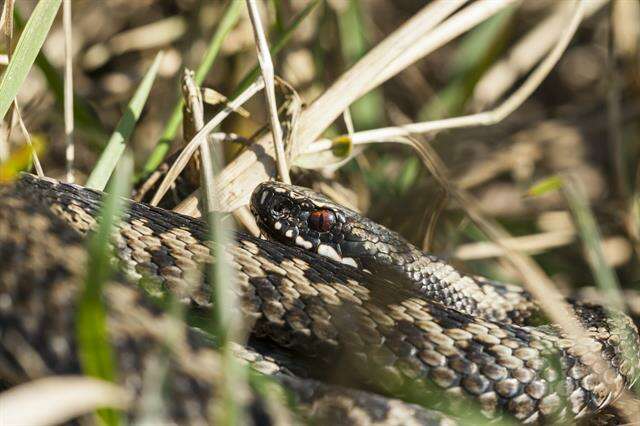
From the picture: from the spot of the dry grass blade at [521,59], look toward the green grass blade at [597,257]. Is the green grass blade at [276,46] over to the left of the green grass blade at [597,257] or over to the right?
right

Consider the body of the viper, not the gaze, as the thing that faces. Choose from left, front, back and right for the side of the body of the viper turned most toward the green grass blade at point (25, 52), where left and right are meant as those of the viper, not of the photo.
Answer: front

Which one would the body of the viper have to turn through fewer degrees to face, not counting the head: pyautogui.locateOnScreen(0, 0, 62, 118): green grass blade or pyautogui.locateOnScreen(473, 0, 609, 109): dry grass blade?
the green grass blade

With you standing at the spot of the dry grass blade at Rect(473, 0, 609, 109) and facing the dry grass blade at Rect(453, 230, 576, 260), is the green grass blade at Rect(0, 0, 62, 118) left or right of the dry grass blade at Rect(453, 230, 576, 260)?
right

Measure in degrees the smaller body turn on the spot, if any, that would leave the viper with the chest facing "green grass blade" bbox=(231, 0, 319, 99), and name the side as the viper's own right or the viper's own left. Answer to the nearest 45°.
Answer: approximately 45° to the viper's own right

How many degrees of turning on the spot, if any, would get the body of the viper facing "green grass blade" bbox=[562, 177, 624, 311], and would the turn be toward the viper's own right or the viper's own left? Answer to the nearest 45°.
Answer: approximately 135° to the viper's own right

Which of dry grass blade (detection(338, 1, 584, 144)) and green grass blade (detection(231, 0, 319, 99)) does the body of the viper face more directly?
the green grass blade

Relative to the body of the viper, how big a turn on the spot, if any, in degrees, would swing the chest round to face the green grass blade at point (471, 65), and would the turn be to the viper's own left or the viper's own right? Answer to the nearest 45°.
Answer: approximately 90° to the viper's own right

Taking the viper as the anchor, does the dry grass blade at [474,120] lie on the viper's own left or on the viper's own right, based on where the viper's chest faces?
on the viper's own right

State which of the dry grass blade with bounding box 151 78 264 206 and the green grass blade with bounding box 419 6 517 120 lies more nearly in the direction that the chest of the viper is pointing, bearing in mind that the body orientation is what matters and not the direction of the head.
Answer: the dry grass blade

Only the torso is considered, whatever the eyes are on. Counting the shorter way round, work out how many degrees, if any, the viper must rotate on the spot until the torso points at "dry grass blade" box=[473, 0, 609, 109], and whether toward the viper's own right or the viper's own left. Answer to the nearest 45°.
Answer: approximately 90° to the viper's own right

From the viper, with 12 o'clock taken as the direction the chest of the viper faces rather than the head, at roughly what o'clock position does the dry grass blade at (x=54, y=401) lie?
The dry grass blade is roughly at 10 o'clock from the viper.

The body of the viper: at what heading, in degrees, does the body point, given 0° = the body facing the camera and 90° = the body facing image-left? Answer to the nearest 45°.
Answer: approximately 90°
